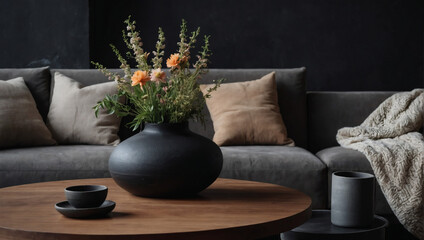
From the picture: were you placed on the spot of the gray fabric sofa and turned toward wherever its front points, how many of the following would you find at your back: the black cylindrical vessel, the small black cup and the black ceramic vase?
0

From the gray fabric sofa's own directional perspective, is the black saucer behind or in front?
in front

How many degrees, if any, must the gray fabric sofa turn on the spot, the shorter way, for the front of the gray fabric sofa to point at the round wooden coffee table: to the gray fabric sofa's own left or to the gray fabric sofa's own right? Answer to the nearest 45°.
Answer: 0° — it already faces it

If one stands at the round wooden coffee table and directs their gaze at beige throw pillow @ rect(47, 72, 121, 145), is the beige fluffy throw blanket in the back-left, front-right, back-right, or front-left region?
front-right

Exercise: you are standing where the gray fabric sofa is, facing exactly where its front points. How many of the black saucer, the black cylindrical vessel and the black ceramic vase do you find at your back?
0

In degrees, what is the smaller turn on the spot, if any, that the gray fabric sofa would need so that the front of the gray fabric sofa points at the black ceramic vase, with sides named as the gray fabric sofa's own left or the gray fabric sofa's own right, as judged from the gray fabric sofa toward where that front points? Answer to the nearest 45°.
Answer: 0° — it already faces it

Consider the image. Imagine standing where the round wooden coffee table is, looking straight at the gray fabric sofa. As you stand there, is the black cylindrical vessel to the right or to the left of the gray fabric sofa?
right

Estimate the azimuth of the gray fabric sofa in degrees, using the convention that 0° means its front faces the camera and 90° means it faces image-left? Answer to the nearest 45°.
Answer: approximately 0°

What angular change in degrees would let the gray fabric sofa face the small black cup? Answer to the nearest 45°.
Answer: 0° — it already faces it

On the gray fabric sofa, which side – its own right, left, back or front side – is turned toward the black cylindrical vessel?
front

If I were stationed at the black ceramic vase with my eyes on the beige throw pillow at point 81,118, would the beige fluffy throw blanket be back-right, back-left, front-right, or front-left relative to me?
front-right
